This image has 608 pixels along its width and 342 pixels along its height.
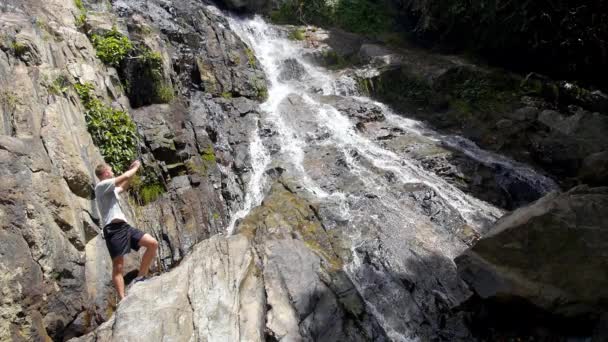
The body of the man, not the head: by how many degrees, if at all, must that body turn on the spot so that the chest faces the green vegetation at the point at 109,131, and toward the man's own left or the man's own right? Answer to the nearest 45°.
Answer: approximately 45° to the man's own left

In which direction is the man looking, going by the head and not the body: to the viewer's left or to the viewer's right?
to the viewer's right

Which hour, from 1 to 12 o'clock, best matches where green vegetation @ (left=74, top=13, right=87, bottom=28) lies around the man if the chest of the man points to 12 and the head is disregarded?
The green vegetation is roughly at 11 o'clock from the man.

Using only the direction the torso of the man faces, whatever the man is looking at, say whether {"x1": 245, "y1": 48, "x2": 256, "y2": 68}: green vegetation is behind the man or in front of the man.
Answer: in front

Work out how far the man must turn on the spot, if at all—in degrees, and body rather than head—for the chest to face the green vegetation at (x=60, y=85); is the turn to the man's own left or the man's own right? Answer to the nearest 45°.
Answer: approximately 45° to the man's own left
